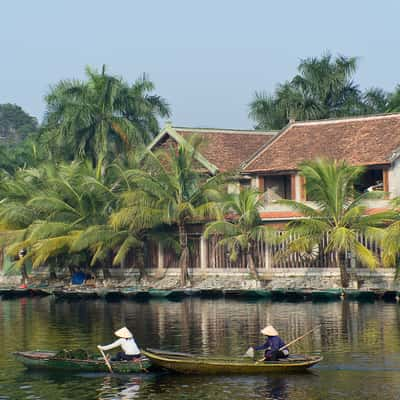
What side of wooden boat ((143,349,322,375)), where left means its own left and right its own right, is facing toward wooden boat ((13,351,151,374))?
front

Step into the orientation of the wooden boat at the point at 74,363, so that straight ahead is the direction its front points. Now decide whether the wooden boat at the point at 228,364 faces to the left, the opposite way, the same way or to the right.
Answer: the same way

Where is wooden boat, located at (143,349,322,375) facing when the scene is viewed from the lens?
facing to the left of the viewer

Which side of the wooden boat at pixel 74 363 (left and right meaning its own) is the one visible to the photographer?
left

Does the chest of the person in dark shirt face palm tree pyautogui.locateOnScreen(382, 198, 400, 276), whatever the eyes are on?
no

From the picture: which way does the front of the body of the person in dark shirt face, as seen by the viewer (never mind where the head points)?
to the viewer's left

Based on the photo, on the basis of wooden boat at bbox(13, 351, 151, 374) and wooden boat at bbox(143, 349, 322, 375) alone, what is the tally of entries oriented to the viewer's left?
2

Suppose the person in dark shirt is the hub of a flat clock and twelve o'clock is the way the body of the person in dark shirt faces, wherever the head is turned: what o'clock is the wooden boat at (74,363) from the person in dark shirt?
The wooden boat is roughly at 12 o'clock from the person in dark shirt.

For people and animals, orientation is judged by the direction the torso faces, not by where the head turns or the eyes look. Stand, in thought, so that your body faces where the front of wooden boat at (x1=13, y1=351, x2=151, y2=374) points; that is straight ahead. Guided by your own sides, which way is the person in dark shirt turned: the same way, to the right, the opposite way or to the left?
the same way

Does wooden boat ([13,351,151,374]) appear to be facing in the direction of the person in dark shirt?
no

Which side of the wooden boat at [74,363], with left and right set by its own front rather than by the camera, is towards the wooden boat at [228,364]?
back

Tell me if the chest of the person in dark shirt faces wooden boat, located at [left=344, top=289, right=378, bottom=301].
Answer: no

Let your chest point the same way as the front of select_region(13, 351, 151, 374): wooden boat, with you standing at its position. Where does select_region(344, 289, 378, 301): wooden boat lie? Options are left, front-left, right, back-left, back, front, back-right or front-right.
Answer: back-right
